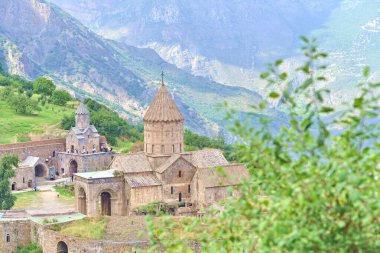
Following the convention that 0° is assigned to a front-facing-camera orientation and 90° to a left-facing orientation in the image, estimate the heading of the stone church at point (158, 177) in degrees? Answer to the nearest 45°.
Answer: approximately 45°

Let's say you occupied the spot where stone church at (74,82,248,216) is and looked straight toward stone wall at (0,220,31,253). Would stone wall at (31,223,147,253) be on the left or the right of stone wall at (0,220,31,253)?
left

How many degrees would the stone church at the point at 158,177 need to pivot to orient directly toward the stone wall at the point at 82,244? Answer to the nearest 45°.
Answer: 0° — it already faces it
